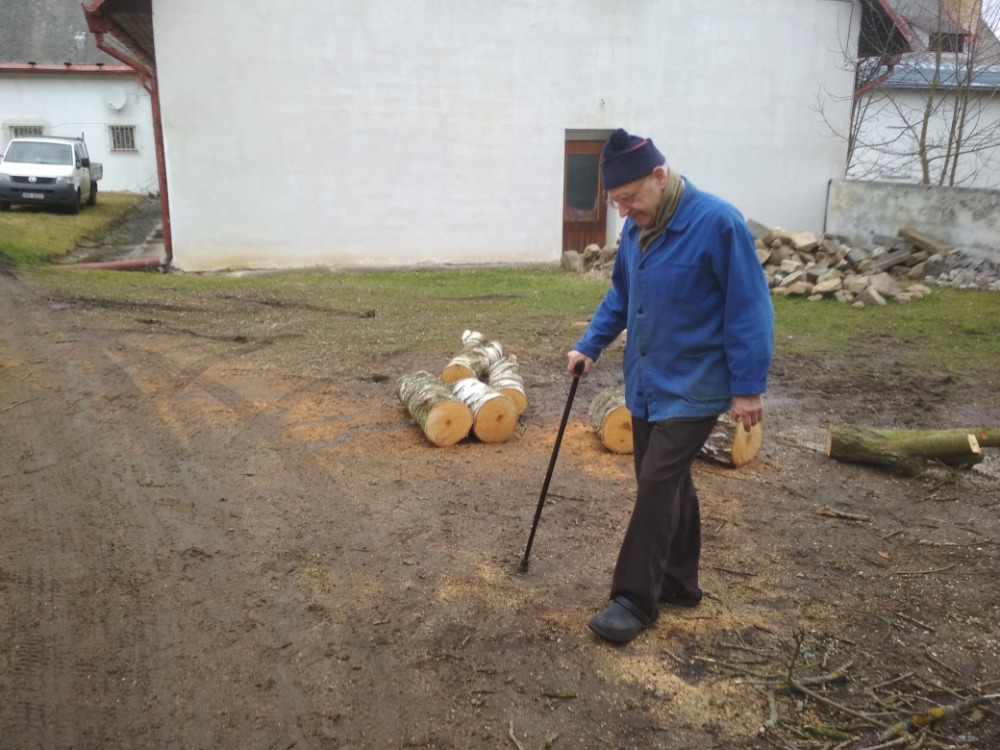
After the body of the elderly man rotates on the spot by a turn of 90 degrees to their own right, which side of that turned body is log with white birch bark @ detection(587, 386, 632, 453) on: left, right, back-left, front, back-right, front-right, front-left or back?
front-right

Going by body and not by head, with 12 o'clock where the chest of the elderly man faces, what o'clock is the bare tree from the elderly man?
The bare tree is roughly at 5 o'clock from the elderly man.

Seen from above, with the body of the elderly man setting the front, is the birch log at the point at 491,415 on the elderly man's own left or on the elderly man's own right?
on the elderly man's own right

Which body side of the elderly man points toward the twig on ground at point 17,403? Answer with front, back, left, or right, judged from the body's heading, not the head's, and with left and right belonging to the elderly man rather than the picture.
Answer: right

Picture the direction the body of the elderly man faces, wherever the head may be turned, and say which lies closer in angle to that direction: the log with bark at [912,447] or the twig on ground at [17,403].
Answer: the twig on ground

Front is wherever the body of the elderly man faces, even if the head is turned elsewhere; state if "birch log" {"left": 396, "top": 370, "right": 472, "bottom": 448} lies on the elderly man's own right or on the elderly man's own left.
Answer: on the elderly man's own right

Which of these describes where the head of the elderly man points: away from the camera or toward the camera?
toward the camera

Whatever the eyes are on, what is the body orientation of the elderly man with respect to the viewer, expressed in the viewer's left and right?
facing the viewer and to the left of the viewer

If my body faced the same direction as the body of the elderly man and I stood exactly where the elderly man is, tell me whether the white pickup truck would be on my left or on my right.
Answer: on my right

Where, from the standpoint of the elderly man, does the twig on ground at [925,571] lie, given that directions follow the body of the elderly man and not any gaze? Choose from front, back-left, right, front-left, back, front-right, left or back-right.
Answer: back

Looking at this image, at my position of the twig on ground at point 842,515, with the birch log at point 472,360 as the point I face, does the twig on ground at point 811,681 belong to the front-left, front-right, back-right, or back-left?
back-left

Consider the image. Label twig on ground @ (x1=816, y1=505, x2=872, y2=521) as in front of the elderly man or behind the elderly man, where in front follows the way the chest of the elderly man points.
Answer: behind
